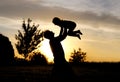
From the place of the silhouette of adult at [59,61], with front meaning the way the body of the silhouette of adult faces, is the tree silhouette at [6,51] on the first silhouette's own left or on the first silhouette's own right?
on the first silhouette's own left

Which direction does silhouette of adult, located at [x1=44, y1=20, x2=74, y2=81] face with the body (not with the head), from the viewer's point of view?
to the viewer's right
